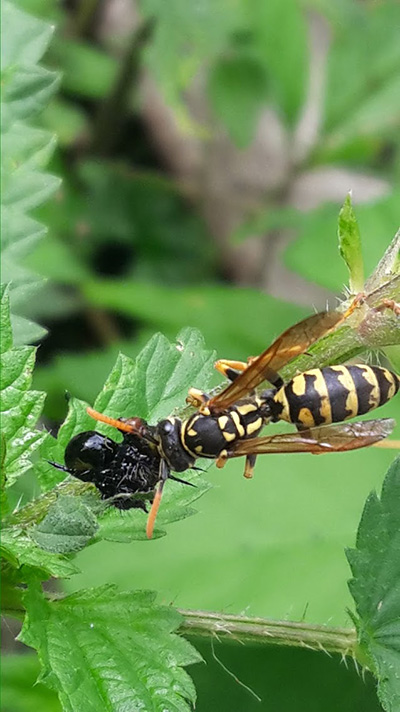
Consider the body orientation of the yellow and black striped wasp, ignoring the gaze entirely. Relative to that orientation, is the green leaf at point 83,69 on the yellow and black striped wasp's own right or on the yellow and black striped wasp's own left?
on the yellow and black striped wasp's own right

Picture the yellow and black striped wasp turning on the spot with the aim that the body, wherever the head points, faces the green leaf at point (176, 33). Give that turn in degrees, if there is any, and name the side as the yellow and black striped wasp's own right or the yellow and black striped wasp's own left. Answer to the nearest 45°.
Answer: approximately 90° to the yellow and black striped wasp's own right

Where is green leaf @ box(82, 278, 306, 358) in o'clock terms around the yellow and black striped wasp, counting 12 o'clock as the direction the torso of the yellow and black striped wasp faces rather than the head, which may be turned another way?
The green leaf is roughly at 3 o'clock from the yellow and black striped wasp.

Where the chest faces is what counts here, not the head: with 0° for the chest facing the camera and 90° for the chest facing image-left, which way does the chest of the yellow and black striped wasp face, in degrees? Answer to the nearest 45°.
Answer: approximately 90°
